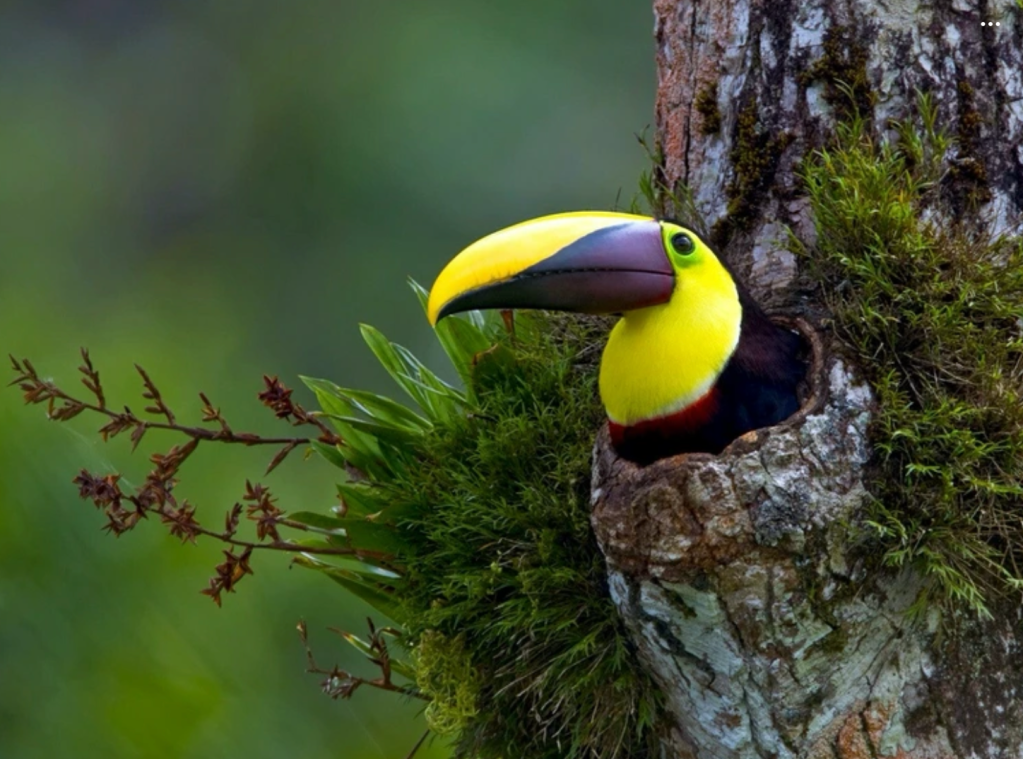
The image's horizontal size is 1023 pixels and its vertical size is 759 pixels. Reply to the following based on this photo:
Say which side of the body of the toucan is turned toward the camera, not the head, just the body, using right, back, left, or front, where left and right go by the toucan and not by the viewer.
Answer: left

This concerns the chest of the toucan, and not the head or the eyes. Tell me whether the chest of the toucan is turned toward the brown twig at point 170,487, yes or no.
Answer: yes

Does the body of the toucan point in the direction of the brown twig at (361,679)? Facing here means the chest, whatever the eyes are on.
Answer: yes
